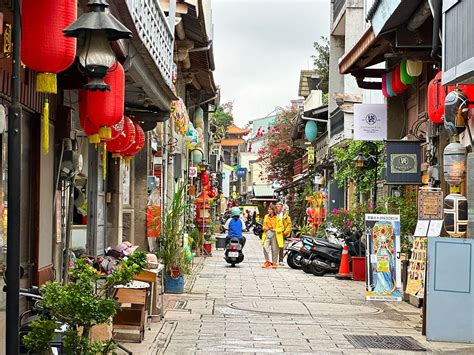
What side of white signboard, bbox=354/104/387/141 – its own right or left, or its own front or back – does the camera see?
front

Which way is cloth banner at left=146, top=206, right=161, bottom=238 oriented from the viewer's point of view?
toward the camera

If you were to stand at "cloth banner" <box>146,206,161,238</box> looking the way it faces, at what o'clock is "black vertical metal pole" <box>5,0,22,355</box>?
The black vertical metal pole is roughly at 12 o'clock from the cloth banner.

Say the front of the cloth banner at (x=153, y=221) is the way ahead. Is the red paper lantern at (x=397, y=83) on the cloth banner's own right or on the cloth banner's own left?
on the cloth banner's own left

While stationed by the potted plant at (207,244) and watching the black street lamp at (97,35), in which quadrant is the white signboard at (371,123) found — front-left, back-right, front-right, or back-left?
front-left

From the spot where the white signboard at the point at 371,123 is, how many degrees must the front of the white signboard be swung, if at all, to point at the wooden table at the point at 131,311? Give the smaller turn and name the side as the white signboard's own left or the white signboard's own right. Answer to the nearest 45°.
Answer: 0° — it already faces it

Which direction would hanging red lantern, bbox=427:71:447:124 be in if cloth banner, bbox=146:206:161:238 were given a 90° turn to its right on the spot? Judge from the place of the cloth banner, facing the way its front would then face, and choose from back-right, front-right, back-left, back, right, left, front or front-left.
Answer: back-left
